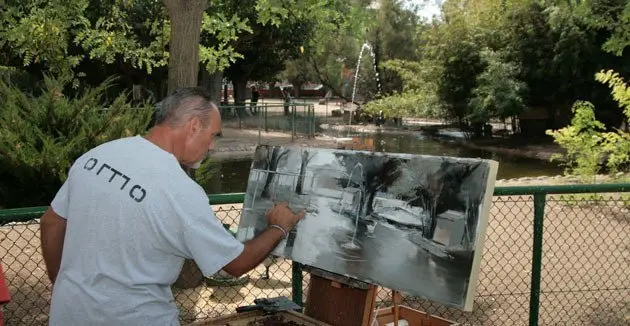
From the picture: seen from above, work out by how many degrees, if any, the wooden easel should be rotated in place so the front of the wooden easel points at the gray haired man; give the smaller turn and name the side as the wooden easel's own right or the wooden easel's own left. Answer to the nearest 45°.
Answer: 0° — it already faces them

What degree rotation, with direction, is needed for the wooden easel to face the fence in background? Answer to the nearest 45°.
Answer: approximately 135° to its right

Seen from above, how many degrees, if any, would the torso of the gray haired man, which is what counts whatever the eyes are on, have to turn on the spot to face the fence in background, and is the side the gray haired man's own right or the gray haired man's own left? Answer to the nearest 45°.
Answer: approximately 45° to the gray haired man's own left

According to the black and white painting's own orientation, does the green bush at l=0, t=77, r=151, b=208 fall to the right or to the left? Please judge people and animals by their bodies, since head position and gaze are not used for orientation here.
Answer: on its right

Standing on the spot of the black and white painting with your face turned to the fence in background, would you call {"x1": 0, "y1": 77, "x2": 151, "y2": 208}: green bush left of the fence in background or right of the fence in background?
left

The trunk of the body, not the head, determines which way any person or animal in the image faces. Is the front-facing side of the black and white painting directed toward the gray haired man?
yes

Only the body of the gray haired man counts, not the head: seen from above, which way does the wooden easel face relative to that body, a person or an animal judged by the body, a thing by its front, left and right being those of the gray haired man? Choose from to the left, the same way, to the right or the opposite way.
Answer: the opposite way

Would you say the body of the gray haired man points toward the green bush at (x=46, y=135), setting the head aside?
no

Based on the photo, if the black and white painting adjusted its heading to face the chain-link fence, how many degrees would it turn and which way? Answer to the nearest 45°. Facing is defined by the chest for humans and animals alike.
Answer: approximately 180°

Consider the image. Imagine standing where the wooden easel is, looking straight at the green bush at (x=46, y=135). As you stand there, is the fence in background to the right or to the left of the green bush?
right

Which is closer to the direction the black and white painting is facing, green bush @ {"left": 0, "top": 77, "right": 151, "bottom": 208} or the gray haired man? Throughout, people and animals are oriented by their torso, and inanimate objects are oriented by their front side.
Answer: the gray haired man

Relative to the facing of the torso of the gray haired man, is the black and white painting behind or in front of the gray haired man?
in front

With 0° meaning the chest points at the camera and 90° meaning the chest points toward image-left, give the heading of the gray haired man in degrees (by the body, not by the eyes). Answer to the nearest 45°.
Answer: approximately 225°

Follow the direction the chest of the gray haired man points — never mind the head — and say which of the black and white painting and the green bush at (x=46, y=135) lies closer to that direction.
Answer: the black and white painting

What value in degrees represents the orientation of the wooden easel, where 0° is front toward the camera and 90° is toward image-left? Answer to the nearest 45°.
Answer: approximately 45°

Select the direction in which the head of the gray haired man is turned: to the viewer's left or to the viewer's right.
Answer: to the viewer's right

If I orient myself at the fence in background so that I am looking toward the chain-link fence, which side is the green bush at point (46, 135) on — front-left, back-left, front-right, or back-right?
front-right
